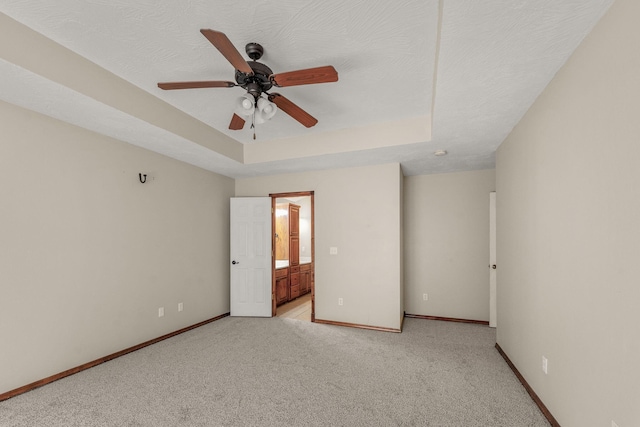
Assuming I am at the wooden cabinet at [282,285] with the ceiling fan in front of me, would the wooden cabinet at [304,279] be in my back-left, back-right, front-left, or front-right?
back-left

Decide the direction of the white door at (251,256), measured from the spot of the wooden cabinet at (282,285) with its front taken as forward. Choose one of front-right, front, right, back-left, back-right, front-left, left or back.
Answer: right

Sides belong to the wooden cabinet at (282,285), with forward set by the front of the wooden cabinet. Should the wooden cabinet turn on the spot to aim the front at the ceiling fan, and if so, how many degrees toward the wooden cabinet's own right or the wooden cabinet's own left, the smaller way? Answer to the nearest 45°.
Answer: approximately 45° to the wooden cabinet's own right

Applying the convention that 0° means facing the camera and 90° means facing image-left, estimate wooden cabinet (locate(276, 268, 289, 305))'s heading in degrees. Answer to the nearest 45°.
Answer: approximately 315°

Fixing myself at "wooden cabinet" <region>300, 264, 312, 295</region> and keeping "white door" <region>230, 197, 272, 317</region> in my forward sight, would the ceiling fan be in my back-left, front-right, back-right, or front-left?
front-left

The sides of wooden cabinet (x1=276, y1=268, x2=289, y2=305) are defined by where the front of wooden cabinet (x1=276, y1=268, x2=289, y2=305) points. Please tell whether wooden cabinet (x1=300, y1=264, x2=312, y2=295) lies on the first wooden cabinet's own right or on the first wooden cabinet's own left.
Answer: on the first wooden cabinet's own left

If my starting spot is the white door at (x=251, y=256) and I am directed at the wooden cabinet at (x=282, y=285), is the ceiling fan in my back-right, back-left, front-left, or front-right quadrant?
back-right
